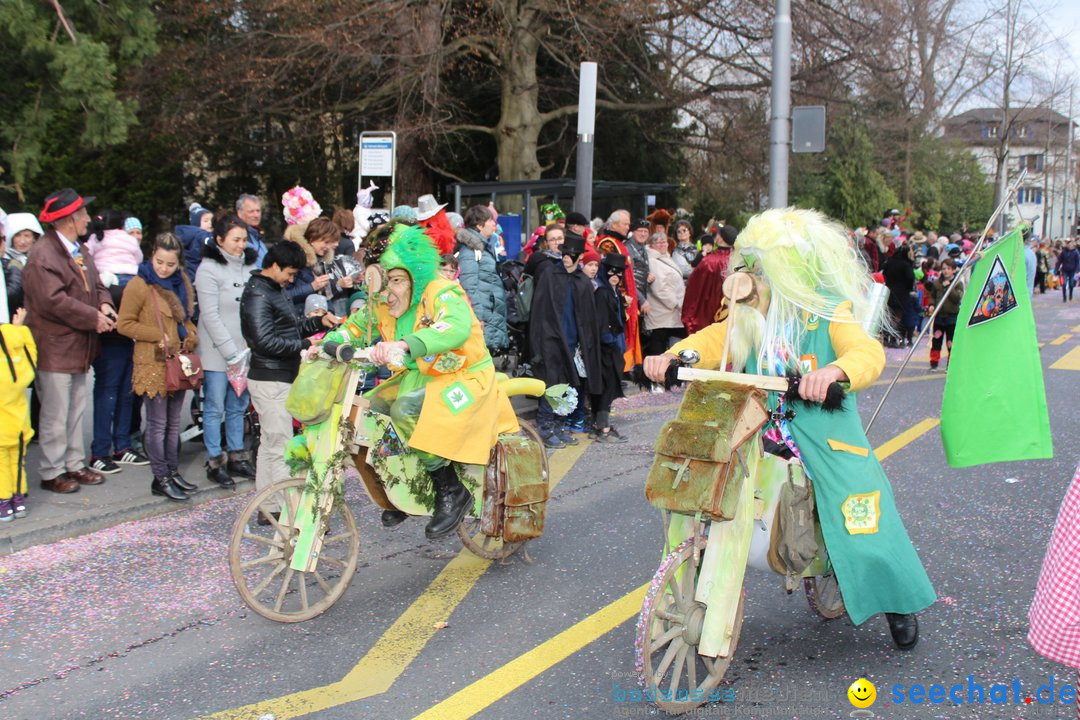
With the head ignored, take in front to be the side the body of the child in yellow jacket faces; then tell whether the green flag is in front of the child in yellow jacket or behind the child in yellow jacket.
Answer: in front

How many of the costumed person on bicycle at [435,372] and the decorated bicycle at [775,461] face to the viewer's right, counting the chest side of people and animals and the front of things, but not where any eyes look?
0

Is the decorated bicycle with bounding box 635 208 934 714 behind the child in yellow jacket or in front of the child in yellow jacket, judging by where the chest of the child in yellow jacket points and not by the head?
in front

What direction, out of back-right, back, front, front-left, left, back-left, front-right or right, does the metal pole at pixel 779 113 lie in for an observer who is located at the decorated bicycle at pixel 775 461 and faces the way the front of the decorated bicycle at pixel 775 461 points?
back-right

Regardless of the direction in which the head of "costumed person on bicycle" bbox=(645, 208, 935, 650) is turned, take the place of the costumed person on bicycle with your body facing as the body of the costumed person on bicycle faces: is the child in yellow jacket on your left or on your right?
on your right

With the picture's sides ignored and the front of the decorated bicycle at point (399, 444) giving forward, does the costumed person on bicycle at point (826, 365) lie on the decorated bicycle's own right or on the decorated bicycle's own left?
on the decorated bicycle's own left

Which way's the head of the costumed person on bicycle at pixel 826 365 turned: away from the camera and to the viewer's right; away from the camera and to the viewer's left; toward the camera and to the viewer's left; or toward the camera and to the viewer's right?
toward the camera and to the viewer's left

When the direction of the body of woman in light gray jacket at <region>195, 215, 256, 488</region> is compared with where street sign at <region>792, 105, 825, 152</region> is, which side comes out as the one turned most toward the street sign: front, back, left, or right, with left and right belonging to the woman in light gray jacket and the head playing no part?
left
